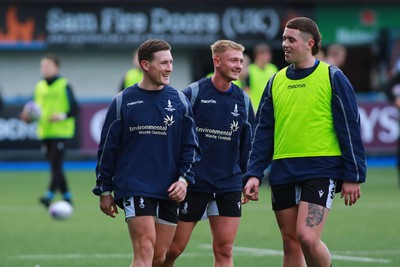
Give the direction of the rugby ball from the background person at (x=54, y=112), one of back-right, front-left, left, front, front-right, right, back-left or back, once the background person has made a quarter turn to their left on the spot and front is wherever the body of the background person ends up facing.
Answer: front-right

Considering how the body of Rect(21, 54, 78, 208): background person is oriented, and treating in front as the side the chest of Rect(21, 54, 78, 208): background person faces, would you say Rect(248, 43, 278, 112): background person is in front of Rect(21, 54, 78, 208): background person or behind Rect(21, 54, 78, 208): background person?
behind

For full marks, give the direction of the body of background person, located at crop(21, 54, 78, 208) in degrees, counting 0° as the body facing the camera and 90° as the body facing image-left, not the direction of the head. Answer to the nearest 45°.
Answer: approximately 45°
